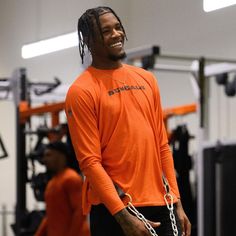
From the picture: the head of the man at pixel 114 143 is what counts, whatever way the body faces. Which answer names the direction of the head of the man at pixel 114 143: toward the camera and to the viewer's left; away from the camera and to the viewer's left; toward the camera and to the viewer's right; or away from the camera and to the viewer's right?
toward the camera and to the viewer's right

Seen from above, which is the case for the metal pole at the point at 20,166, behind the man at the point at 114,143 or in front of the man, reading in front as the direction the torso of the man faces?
behind

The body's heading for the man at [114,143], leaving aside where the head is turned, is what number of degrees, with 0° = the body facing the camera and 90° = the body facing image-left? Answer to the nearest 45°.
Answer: approximately 315°

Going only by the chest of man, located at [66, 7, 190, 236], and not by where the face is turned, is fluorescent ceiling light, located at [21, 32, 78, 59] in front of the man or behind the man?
behind

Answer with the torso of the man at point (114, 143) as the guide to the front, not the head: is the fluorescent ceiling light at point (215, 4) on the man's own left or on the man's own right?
on the man's own left

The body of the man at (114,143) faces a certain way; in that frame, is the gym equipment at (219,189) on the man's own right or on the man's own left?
on the man's own left
